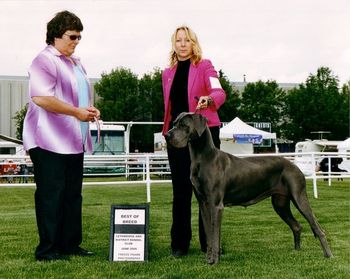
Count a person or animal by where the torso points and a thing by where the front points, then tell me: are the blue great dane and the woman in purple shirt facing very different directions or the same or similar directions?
very different directions

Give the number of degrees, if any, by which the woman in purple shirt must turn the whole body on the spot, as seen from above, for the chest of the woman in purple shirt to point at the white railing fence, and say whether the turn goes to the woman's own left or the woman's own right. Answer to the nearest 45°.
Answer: approximately 135° to the woman's own left

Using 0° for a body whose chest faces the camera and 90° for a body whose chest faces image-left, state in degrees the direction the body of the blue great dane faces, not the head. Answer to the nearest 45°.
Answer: approximately 90°

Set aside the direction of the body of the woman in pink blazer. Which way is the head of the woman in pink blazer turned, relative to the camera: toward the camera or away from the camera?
toward the camera

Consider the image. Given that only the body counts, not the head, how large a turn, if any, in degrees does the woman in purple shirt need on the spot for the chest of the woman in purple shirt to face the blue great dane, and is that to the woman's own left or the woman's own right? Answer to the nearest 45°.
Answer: approximately 45° to the woman's own left

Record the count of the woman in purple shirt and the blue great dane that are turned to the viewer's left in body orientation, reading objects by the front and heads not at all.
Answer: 1

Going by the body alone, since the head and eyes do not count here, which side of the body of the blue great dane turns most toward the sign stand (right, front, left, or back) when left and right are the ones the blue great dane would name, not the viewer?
front

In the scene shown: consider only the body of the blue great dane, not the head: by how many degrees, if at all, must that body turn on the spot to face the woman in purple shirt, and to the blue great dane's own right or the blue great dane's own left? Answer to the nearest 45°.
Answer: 0° — it already faces them

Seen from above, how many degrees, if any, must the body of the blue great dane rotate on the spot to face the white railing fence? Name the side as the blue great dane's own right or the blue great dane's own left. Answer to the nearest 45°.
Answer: approximately 90° to the blue great dane's own right

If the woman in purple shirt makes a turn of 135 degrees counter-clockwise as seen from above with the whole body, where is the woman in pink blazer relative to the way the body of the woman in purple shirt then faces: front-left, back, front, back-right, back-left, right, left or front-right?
right

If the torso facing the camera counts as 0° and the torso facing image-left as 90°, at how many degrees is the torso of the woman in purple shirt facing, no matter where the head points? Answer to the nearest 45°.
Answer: approximately 315°
